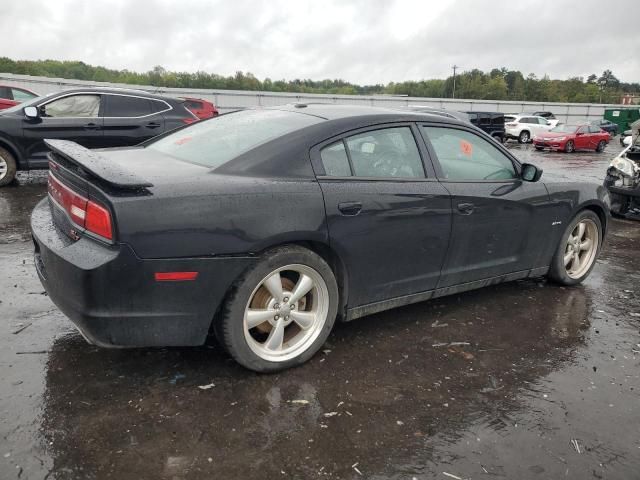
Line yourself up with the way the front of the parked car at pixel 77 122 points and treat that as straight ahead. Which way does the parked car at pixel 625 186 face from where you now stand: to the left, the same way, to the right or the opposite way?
the same way

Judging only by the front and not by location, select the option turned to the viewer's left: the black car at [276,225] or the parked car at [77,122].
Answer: the parked car

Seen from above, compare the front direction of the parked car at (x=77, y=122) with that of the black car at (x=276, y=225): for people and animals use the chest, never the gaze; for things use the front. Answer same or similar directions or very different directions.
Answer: very different directions

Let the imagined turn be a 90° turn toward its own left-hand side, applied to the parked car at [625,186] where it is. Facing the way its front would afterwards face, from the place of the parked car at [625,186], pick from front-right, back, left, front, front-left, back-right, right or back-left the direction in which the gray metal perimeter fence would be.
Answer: back

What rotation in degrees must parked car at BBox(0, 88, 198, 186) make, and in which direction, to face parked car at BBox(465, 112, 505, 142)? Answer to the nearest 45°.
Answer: approximately 135° to its right

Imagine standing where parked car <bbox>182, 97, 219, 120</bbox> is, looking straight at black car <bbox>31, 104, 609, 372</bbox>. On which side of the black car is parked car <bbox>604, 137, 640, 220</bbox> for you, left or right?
left

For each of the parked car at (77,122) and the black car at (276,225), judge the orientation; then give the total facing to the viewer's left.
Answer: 1

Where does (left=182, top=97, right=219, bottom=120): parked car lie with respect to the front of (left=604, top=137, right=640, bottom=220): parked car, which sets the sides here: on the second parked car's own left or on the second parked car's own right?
on the second parked car's own right

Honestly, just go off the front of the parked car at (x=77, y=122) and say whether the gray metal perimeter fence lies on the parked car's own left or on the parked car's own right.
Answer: on the parked car's own right

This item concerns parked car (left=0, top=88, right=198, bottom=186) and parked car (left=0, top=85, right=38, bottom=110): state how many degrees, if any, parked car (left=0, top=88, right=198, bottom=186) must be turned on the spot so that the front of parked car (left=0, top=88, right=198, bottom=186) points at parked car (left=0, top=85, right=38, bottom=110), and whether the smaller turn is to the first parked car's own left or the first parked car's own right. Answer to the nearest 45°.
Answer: approximately 90° to the first parked car's own right

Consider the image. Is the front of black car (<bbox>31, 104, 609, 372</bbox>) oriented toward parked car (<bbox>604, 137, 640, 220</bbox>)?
yes

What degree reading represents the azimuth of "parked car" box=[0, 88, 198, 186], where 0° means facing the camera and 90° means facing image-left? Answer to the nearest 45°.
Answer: approximately 90°

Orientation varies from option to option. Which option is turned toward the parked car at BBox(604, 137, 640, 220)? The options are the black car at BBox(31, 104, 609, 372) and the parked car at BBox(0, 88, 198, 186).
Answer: the black car

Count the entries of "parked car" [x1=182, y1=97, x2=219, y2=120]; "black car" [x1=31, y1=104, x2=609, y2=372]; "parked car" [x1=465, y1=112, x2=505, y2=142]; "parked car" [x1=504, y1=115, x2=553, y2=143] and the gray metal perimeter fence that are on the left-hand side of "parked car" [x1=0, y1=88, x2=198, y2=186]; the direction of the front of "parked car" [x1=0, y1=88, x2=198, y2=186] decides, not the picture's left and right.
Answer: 1

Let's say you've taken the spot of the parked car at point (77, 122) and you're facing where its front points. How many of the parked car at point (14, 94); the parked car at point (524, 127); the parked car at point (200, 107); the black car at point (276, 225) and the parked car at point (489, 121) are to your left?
1

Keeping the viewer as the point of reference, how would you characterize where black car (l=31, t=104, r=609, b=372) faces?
facing away from the viewer and to the right of the viewer

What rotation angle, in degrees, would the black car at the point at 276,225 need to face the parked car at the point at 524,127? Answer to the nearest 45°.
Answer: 0° — it already faces it
